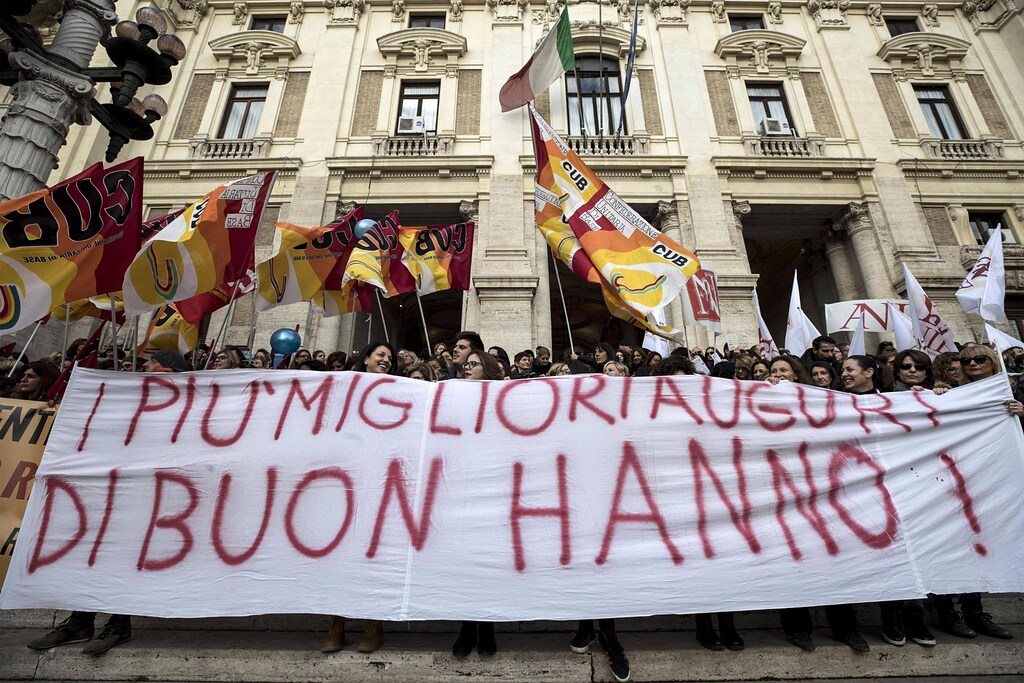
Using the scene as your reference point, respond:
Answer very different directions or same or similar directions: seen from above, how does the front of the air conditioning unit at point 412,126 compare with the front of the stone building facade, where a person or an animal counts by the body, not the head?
same or similar directions

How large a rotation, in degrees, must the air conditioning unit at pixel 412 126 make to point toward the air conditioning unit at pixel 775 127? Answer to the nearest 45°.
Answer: approximately 90° to its left

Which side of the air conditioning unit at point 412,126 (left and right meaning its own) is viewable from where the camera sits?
front

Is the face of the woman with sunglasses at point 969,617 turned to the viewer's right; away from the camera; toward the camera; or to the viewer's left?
toward the camera

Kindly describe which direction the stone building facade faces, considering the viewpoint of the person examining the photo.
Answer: facing the viewer
